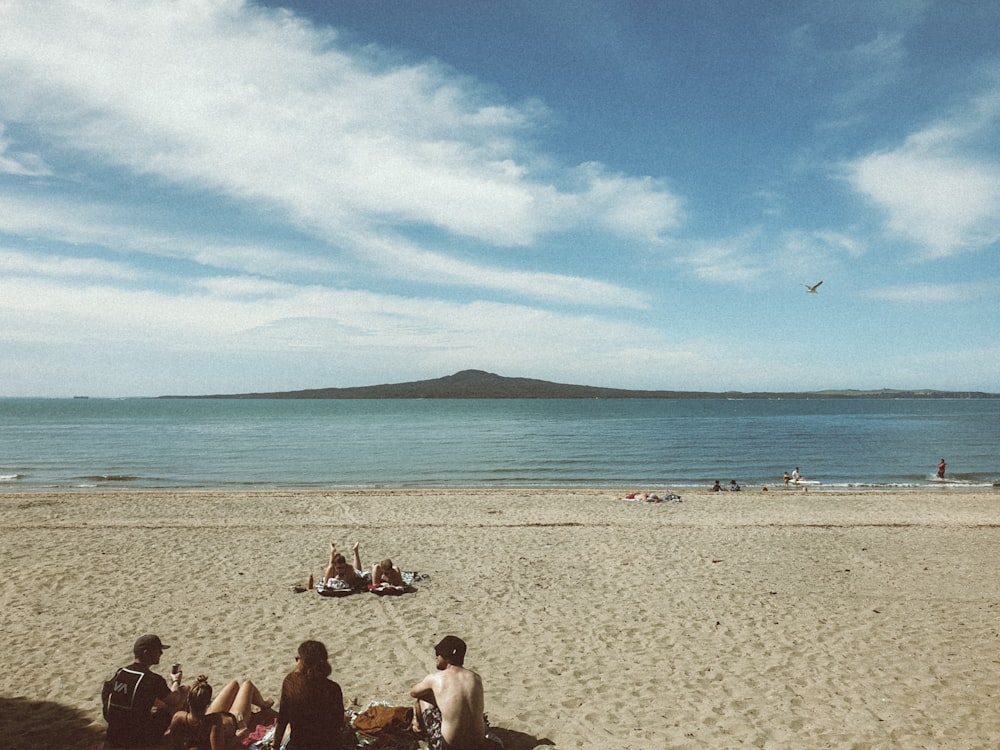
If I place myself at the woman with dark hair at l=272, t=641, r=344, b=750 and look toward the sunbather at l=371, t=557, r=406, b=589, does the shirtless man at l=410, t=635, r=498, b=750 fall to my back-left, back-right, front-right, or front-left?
front-right

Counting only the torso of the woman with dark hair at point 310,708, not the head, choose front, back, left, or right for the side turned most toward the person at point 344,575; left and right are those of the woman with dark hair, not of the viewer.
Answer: front

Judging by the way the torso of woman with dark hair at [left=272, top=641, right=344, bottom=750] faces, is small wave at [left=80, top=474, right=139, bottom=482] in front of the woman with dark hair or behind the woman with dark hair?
in front

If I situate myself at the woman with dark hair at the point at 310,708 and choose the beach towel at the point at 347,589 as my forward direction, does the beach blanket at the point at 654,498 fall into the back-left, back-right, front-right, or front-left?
front-right

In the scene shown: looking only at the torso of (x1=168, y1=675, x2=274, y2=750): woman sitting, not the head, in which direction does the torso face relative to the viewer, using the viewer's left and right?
facing away from the viewer and to the right of the viewer

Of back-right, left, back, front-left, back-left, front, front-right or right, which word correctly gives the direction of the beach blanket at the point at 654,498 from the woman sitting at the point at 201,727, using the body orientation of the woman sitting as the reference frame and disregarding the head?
front

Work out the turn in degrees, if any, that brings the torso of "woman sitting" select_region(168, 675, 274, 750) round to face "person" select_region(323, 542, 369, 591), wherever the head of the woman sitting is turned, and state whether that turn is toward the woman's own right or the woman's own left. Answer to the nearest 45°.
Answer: approximately 45° to the woman's own left

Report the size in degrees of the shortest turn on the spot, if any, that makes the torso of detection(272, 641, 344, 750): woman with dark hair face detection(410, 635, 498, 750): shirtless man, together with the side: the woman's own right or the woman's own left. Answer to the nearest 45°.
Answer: approximately 90° to the woman's own right

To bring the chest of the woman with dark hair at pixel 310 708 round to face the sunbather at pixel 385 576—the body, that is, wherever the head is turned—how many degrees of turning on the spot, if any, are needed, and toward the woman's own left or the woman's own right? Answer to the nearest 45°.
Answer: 0° — they already face them

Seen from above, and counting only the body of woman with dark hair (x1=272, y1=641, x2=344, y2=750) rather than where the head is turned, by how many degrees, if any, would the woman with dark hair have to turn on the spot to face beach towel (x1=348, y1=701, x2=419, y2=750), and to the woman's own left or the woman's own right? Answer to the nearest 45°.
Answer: approximately 45° to the woman's own right

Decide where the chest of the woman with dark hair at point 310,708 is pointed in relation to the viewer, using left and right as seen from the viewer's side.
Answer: facing away from the viewer

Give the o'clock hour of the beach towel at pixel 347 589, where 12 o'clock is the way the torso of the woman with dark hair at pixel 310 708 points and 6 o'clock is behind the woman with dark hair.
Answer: The beach towel is roughly at 12 o'clock from the woman with dark hair.

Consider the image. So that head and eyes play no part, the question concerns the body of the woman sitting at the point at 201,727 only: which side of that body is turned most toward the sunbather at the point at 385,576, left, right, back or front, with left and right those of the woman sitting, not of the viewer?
front

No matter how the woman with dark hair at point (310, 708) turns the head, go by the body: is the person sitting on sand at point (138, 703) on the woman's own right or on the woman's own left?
on the woman's own left
